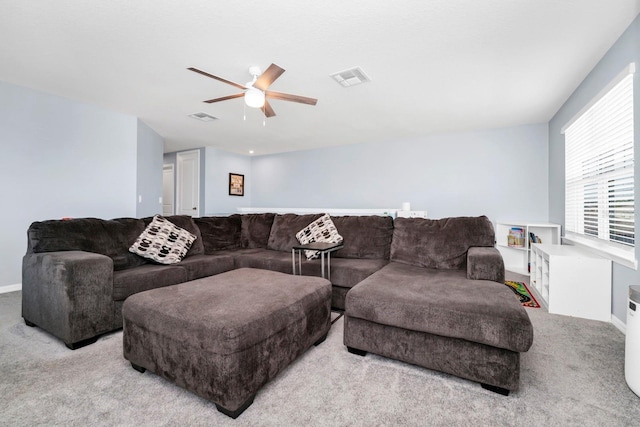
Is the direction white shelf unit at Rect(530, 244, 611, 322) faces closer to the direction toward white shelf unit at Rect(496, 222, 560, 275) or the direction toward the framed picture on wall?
the framed picture on wall

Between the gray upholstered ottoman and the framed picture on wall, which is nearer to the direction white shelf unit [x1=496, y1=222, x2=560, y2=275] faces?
the gray upholstered ottoman

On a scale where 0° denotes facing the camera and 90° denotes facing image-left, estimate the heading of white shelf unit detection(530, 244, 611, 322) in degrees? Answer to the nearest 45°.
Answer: approximately 90°

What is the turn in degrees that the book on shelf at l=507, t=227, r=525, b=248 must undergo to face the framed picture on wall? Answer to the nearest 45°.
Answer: approximately 90° to its right

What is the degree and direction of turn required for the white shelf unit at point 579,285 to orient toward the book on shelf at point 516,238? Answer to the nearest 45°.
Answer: approximately 90° to its right

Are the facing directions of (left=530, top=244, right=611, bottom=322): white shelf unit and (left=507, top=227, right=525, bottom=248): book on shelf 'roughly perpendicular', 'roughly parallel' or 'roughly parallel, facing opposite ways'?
roughly perpendicular

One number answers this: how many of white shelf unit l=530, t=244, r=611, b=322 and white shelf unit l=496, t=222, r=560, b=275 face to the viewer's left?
1

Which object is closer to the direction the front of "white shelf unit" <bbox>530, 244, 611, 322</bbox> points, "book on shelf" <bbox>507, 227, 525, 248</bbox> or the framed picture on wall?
the framed picture on wall

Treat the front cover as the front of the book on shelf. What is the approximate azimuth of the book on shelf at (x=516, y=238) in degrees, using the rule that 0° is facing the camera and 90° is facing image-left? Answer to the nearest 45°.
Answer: approximately 0°

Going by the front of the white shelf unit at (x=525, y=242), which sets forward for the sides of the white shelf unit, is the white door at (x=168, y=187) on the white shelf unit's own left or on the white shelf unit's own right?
on the white shelf unit's own right

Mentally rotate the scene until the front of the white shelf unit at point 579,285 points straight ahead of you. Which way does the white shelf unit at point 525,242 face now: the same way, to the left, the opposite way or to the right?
to the left
